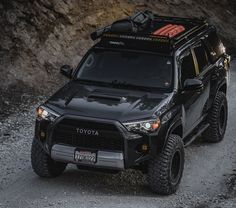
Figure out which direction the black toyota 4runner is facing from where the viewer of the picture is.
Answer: facing the viewer and to the left of the viewer
